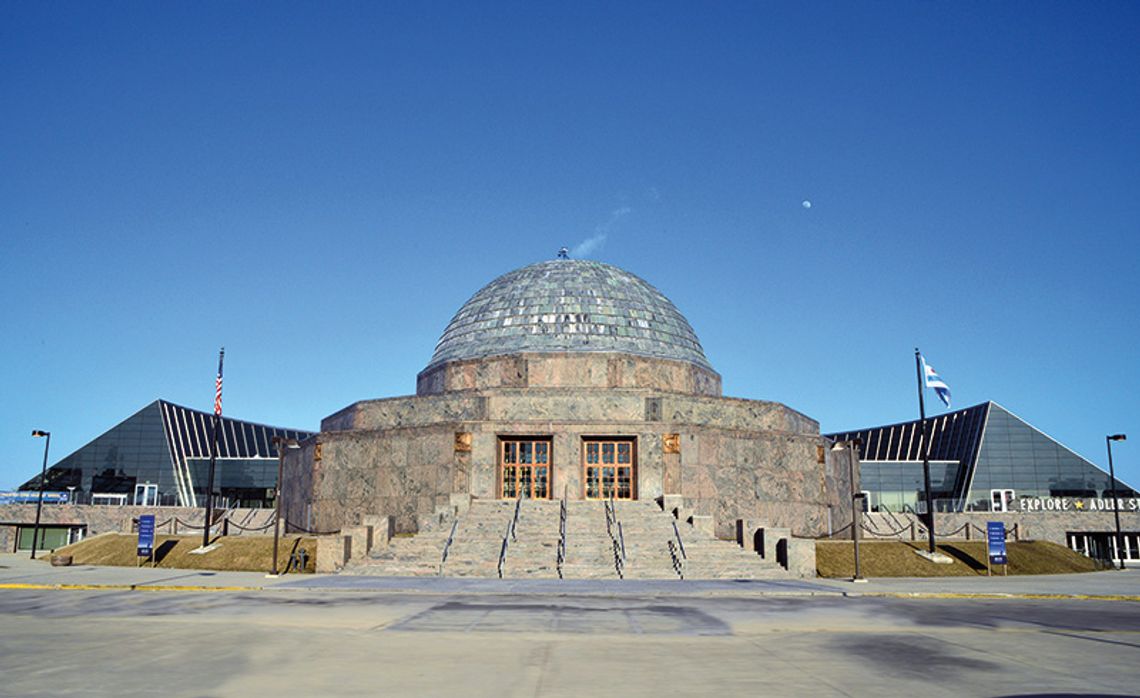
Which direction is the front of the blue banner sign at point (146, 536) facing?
toward the camera

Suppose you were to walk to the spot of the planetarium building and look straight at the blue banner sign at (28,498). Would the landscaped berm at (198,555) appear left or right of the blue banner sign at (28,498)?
left

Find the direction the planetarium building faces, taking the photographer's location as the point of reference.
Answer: facing the viewer

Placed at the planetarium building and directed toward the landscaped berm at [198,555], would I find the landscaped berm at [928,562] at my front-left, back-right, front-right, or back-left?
back-left

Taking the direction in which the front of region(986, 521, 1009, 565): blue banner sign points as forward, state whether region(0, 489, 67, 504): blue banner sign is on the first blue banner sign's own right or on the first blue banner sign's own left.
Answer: on the first blue banner sign's own right

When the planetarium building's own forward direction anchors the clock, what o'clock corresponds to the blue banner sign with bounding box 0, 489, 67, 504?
The blue banner sign is roughly at 4 o'clock from the planetarium building.

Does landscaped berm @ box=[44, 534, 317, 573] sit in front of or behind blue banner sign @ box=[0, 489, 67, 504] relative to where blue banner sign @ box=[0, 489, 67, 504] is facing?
in front

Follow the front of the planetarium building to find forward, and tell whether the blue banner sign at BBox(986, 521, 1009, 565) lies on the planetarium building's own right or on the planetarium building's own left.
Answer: on the planetarium building's own left

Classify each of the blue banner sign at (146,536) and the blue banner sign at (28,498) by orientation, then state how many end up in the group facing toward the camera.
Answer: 2

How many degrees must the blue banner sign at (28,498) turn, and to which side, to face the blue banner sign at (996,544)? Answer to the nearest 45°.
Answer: approximately 45° to its left

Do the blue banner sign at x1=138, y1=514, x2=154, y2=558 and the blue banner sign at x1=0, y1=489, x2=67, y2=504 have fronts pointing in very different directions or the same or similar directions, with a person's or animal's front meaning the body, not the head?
same or similar directions

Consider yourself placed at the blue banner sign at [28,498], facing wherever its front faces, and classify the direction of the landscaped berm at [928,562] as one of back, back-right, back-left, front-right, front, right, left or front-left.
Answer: front-left

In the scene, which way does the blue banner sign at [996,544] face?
toward the camera

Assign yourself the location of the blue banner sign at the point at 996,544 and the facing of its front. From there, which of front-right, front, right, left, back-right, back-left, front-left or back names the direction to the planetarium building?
right
